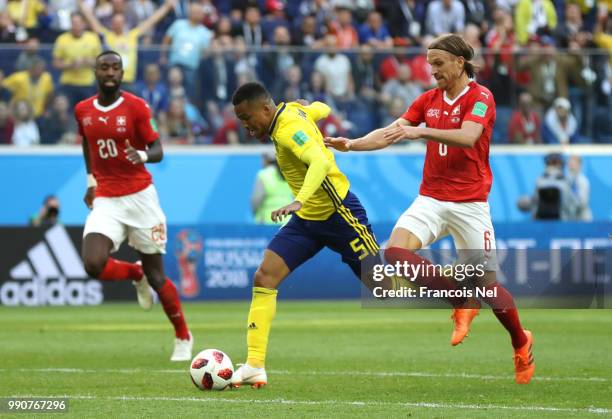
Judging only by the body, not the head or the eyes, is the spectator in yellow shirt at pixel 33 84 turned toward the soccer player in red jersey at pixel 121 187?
yes

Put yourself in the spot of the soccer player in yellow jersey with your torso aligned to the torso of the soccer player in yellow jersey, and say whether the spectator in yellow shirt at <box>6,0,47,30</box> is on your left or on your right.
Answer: on your right

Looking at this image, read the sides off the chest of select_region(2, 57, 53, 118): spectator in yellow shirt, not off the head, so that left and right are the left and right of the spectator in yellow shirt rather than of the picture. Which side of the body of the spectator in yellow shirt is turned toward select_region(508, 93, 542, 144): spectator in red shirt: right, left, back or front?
left

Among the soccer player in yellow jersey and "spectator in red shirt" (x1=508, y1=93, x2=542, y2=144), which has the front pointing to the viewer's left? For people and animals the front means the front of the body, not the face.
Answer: the soccer player in yellow jersey

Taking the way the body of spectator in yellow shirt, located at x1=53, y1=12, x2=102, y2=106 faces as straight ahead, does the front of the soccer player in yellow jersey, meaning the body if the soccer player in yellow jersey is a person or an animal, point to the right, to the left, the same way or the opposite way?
to the right

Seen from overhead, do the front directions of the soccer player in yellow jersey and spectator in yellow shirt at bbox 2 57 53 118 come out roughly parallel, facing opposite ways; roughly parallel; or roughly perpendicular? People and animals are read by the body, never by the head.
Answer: roughly perpendicular

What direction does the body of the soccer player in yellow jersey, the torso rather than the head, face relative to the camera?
to the viewer's left

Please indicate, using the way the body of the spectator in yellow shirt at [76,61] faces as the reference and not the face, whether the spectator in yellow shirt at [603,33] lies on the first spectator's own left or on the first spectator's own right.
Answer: on the first spectator's own left

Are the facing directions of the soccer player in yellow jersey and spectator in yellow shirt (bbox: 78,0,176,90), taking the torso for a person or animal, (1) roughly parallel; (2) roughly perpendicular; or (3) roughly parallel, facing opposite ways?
roughly perpendicular

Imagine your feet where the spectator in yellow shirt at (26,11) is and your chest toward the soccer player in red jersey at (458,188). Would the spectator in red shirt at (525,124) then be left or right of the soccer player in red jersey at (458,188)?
left

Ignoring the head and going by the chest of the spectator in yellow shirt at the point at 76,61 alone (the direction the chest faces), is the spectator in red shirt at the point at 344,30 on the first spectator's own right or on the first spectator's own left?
on the first spectator's own left

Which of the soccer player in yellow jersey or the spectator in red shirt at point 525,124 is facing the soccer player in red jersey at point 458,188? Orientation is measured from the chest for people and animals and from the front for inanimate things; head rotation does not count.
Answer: the spectator in red shirt

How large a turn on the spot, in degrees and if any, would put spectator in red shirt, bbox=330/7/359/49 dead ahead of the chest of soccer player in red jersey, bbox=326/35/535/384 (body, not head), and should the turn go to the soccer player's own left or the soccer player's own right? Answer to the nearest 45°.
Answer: approximately 135° to the soccer player's own right
